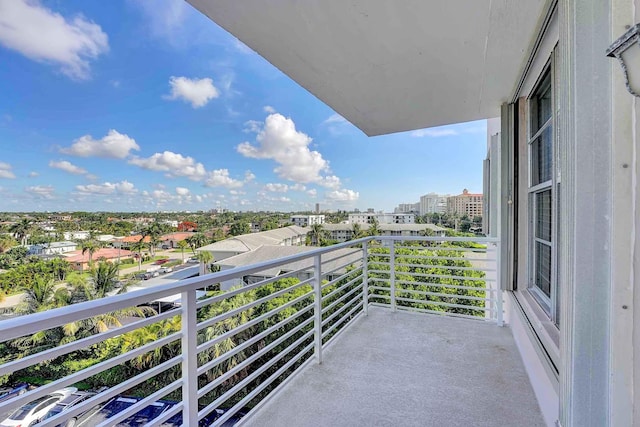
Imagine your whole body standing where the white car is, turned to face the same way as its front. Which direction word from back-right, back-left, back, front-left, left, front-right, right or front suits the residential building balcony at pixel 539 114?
right
